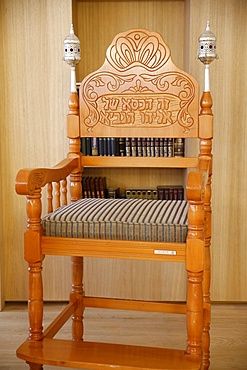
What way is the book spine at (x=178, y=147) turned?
toward the camera

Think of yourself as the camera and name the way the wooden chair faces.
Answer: facing the viewer

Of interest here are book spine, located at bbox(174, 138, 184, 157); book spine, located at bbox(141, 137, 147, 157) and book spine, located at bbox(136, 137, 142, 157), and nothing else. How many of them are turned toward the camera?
3

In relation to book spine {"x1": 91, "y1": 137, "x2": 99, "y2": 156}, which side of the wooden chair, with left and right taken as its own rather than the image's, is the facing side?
back

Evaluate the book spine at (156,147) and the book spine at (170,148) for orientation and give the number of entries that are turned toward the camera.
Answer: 2

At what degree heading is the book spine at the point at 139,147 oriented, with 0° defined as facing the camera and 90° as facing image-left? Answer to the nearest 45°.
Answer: approximately 0°

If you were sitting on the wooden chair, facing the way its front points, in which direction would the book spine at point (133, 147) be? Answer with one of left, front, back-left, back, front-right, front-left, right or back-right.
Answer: back

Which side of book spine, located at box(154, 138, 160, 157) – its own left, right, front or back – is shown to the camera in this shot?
front
